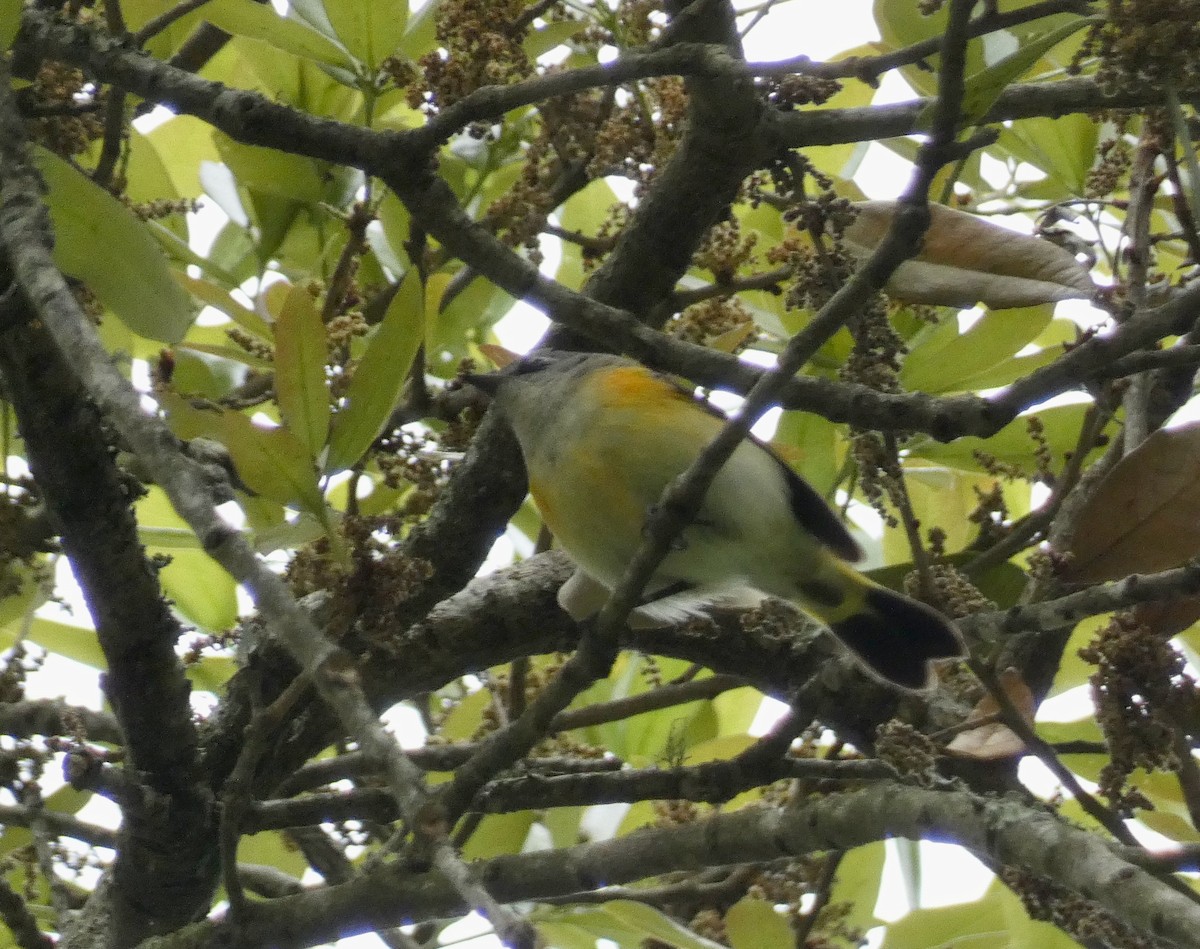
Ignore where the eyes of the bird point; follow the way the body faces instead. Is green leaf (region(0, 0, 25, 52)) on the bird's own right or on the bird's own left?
on the bird's own left

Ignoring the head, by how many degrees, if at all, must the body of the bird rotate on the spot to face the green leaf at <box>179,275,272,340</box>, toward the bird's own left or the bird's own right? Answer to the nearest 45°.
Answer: approximately 45° to the bird's own left

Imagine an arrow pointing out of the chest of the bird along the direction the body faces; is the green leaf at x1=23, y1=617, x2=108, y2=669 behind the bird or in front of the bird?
in front

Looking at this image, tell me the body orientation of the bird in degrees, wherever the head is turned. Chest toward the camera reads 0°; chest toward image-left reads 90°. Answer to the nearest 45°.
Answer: approximately 90°

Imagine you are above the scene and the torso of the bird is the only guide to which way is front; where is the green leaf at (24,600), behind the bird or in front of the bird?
in front

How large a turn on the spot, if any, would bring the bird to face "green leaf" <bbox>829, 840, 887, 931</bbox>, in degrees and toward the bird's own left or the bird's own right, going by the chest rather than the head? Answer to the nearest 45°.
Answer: approximately 90° to the bird's own right
